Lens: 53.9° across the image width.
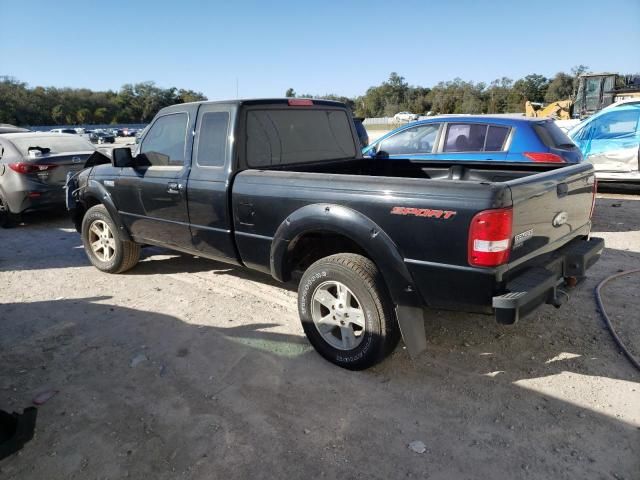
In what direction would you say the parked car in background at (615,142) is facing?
to the viewer's left

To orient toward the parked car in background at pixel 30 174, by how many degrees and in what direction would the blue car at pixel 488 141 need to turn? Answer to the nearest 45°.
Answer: approximately 45° to its left

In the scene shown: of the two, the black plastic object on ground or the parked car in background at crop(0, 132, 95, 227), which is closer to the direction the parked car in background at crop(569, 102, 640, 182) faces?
the parked car in background

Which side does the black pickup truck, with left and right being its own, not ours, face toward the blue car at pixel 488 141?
right

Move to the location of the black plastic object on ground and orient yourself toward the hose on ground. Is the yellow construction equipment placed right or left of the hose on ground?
left

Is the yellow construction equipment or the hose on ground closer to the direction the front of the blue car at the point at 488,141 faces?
the yellow construction equipment

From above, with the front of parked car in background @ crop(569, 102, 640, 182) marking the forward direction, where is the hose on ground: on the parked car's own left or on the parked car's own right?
on the parked car's own left

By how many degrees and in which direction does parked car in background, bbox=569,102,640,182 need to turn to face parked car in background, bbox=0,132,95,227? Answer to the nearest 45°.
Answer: approximately 45° to its left

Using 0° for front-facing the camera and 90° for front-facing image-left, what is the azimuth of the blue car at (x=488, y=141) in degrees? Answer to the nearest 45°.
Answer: approximately 135°

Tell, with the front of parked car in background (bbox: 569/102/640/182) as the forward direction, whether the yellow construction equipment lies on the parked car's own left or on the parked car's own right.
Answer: on the parked car's own right

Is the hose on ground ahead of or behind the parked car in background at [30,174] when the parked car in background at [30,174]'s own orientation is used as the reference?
behind
